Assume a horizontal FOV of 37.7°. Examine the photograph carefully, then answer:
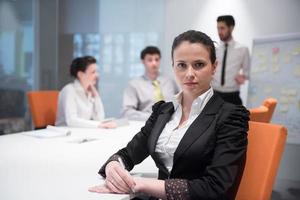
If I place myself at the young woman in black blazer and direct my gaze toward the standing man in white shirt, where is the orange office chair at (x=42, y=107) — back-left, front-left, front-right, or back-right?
front-left

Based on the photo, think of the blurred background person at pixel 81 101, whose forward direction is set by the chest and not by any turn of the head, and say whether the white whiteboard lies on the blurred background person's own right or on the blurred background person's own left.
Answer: on the blurred background person's own left

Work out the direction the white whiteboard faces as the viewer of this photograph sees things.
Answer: facing the viewer and to the left of the viewer

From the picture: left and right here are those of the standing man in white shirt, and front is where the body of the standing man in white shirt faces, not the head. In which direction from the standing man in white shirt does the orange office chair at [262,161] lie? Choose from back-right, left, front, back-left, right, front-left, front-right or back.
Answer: front-left

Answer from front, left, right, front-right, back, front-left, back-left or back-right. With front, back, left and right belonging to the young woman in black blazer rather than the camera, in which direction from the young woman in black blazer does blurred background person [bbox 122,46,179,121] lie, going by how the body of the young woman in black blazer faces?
back-right

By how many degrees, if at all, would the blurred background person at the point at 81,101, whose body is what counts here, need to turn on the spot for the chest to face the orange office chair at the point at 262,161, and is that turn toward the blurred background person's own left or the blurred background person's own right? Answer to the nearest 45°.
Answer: approximately 45° to the blurred background person's own right

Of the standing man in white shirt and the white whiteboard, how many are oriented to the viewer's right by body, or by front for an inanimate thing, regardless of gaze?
0

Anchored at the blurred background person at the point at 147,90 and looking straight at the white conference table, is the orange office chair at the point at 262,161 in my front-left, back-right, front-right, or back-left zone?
front-left

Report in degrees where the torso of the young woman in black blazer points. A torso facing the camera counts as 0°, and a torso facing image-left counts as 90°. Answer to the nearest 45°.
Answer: approximately 45°

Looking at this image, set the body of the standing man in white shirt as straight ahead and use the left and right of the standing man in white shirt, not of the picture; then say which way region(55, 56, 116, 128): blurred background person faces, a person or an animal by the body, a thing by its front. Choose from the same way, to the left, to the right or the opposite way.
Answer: to the left
